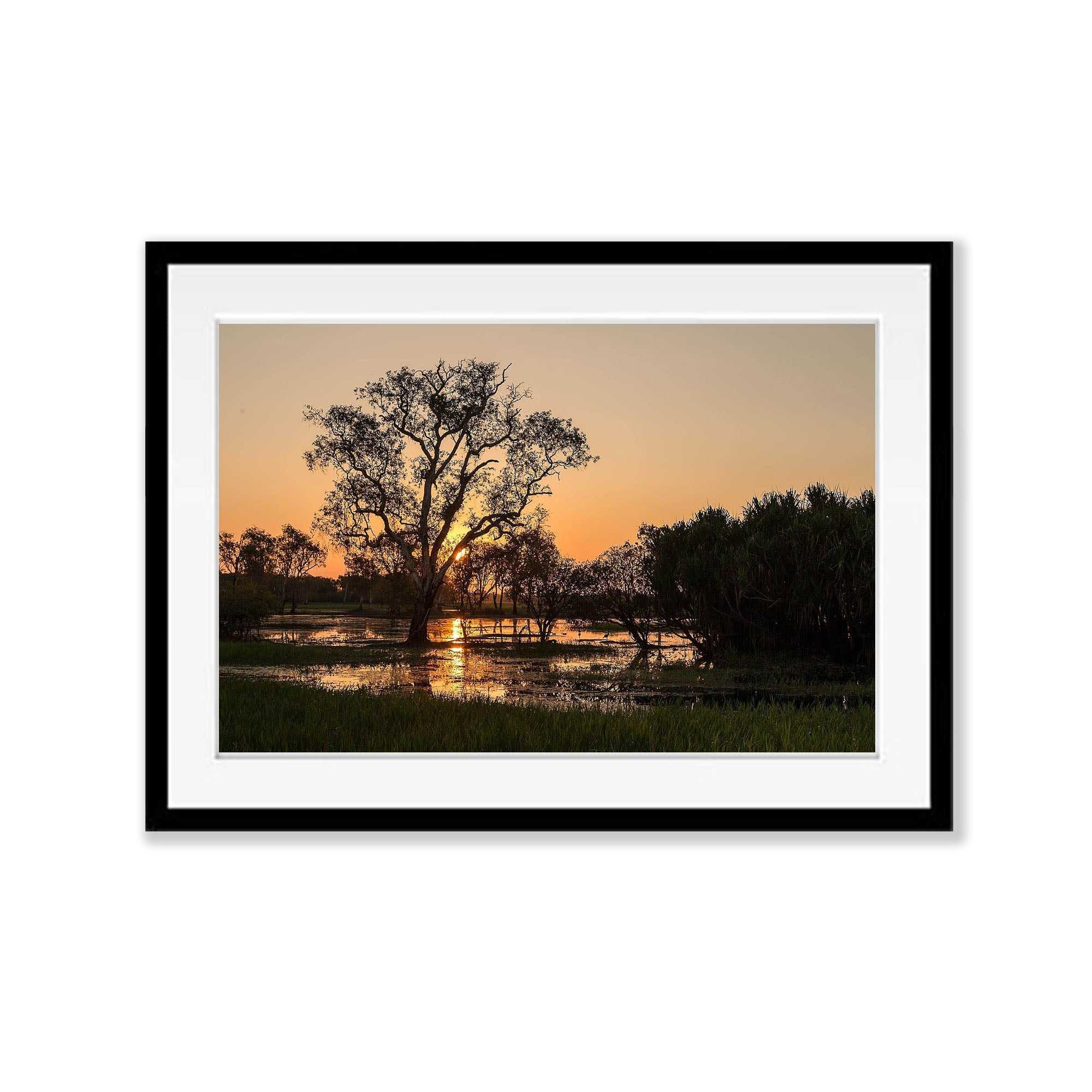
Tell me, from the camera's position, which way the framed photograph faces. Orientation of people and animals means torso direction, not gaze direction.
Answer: facing the viewer
